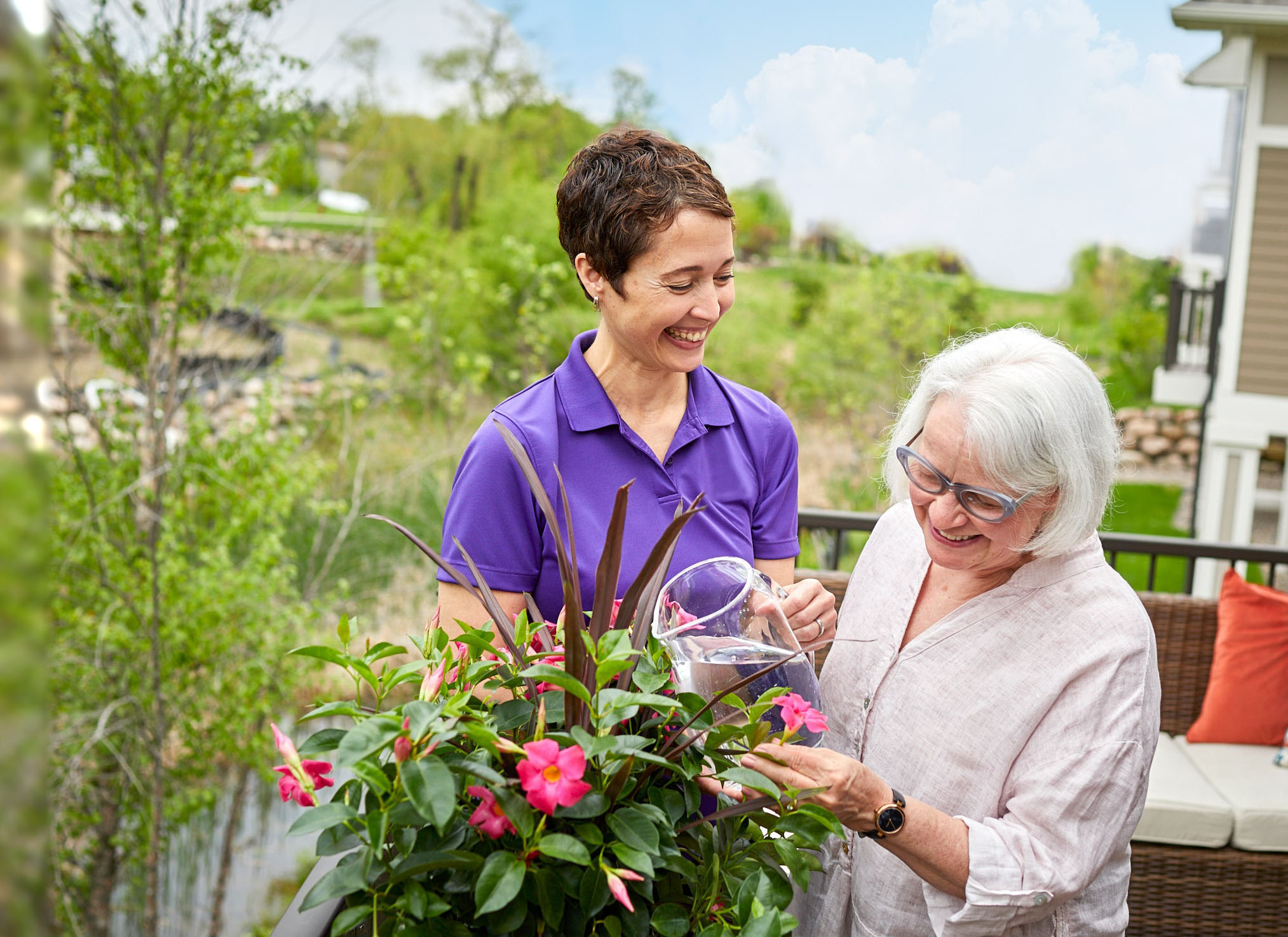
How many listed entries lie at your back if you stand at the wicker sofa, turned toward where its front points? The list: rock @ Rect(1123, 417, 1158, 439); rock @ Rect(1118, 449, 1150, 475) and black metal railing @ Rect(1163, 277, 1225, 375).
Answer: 3

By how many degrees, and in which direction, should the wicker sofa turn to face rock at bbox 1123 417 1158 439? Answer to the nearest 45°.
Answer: approximately 180°

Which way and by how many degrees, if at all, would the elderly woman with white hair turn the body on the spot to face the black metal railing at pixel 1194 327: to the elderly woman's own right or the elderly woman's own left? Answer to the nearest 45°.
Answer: approximately 135° to the elderly woman's own right

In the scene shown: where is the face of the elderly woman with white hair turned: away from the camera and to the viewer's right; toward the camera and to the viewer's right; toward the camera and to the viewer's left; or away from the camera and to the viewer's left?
toward the camera and to the viewer's left

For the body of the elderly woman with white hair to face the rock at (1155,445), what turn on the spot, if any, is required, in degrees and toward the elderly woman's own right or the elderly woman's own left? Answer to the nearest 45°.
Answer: approximately 135° to the elderly woman's own right

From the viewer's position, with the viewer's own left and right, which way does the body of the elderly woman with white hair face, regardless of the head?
facing the viewer and to the left of the viewer

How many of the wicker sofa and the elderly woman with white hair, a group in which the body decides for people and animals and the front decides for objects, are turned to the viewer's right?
0

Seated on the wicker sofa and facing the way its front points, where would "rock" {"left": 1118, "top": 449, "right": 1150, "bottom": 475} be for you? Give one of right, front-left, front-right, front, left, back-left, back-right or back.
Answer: back

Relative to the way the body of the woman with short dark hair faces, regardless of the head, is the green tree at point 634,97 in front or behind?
behind

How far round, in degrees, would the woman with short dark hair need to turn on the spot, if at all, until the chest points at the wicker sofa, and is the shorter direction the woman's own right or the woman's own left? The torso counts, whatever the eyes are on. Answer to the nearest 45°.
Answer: approximately 90° to the woman's own left

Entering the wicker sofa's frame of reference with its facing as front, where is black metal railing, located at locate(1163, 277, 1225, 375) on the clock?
The black metal railing is roughly at 6 o'clock from the wicker sofa.

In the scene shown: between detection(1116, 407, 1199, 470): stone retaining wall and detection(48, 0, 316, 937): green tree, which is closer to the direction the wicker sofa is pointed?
the green tree

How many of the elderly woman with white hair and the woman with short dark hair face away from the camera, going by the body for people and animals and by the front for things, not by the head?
0

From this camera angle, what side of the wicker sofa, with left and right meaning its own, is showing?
front
